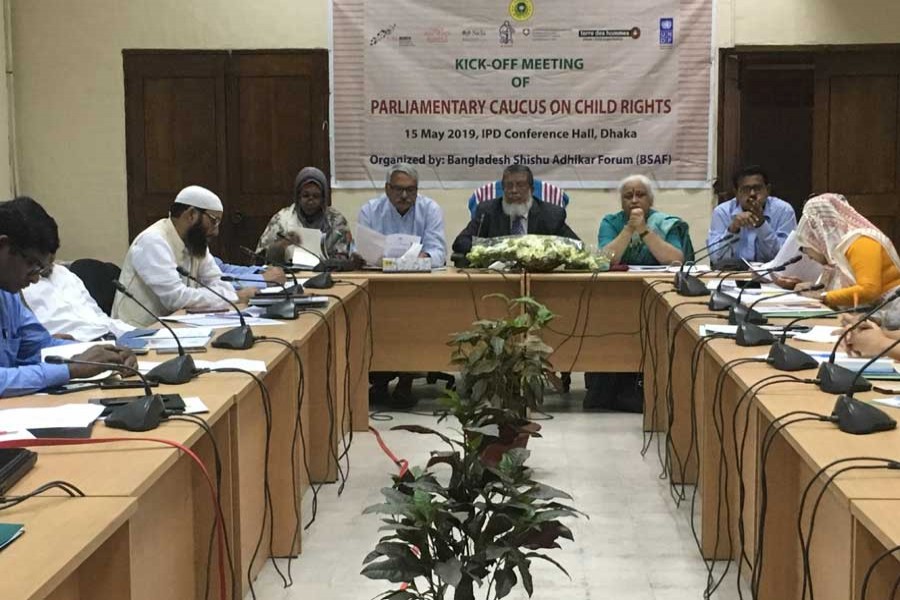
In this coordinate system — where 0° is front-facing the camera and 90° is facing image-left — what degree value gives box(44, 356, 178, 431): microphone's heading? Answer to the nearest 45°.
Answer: approximately 90°

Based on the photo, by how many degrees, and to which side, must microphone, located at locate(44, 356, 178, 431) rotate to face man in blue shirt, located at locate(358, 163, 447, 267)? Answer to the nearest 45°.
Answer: approximately 90° to its right

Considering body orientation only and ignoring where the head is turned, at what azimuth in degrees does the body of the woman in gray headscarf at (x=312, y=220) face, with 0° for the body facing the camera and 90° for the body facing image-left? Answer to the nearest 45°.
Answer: approximately 0°

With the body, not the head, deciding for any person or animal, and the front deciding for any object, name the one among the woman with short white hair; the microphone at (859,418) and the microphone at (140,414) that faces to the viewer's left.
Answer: the microphone at (140,414)

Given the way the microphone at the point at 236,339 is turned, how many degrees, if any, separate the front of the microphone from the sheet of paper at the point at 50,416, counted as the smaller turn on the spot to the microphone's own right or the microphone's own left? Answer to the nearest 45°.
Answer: approximately 90° to the microphone's own left

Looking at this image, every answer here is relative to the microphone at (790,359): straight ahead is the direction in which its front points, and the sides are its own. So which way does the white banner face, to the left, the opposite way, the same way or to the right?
to the right

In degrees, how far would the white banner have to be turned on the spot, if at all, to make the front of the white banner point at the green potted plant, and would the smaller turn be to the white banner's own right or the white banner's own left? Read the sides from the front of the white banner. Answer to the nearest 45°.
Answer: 0° — it already faces it

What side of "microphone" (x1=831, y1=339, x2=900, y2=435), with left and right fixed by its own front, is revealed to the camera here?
right

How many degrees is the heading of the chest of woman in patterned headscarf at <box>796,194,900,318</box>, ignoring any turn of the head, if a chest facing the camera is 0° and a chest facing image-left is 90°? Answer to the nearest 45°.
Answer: approximately 90°

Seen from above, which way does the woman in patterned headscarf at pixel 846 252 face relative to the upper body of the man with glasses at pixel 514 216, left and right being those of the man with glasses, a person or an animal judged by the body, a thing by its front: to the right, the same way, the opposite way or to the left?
to the right

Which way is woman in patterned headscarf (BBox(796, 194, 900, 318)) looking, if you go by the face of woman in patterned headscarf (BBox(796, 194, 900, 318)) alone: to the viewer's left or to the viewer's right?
to the viewer's left

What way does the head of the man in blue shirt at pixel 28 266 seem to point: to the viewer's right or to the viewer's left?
to the viewer's right

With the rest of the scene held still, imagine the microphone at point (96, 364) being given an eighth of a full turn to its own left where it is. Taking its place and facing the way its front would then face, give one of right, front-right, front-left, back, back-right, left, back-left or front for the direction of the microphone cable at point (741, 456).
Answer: back-left

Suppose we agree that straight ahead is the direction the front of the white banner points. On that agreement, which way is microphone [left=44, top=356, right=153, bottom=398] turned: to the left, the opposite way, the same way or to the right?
to the right

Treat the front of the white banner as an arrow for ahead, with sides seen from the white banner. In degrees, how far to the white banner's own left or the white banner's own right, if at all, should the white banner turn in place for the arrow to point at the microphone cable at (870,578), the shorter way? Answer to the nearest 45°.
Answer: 0° — it already faces it
